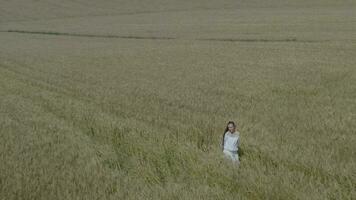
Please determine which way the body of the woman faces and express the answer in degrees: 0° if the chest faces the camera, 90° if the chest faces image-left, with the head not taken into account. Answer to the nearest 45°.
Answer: approximately 315°
